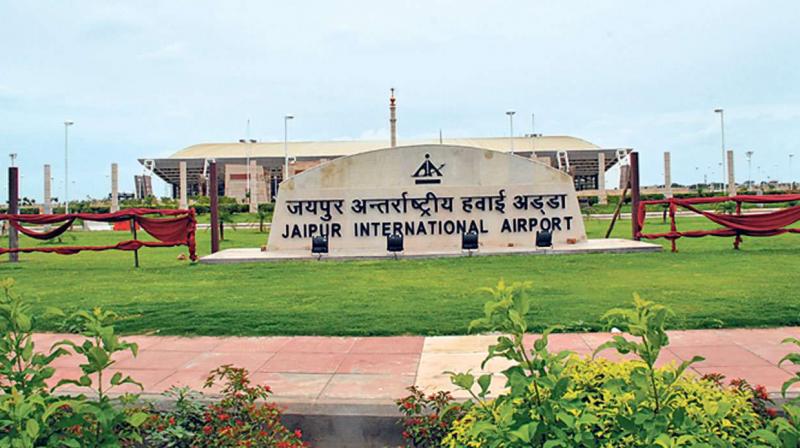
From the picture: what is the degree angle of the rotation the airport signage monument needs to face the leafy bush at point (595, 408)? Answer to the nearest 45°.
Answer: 0° — it already faces it

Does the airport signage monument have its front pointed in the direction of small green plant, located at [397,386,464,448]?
yes

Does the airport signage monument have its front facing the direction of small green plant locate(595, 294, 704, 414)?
yes

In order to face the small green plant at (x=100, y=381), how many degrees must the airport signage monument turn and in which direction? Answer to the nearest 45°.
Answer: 0° — it already faces it

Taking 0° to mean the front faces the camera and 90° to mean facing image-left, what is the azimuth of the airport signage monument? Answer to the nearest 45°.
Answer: approximately 0°

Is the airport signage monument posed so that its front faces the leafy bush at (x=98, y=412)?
yes
